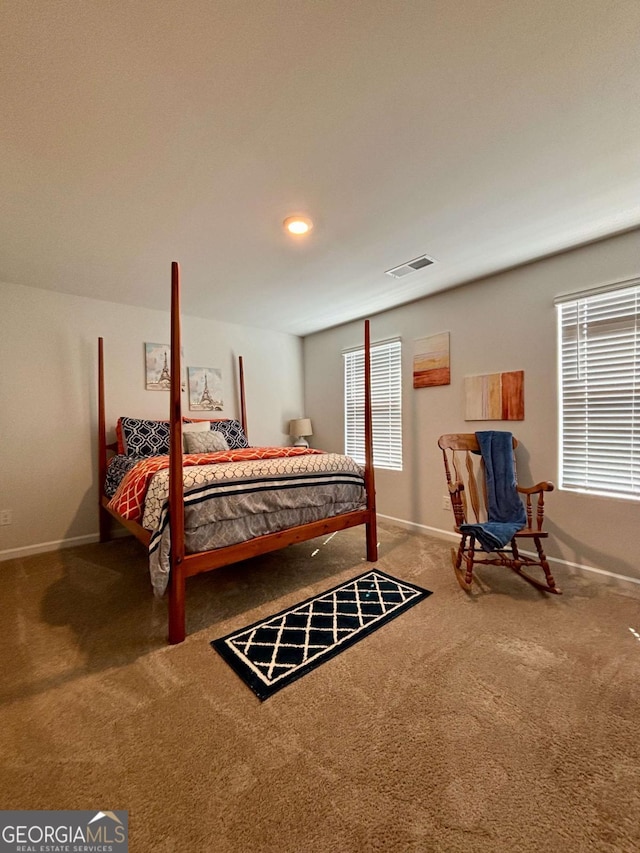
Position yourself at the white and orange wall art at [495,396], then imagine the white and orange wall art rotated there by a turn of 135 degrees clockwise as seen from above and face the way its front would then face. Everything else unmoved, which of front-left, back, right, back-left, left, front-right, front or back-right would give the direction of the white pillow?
left

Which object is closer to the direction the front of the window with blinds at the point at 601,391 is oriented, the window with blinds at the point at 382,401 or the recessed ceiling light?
the recessed ceiling light

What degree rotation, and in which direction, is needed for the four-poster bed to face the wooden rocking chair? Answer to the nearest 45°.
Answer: approximately 45° to its left

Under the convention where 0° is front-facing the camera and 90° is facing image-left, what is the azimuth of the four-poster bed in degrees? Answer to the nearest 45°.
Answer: approximately 315°

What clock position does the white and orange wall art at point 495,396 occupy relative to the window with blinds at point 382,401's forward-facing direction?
The white and orange wall art is roughly at 9 o'clock from the window with blinds.

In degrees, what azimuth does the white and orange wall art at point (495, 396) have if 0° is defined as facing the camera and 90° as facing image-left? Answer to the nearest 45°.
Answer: approximately 45°

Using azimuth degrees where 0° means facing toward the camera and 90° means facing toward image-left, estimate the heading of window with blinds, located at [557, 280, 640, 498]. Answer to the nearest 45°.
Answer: approximately 45°

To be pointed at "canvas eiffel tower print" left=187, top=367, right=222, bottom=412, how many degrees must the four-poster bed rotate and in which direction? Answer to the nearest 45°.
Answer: approximately 135° to its left

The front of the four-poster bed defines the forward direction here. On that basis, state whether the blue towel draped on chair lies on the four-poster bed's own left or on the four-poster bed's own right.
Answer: on the four-poster bed's own left

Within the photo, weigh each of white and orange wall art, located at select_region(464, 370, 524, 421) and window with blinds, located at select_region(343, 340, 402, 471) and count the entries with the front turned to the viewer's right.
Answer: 0

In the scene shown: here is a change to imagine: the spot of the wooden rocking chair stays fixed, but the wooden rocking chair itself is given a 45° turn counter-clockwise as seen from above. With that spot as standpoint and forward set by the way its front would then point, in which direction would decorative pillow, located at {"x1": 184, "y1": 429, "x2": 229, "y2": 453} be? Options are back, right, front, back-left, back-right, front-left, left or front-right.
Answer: back

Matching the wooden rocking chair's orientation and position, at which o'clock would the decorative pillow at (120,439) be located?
The decorative pillow is roughly at 4 o'clock from the wooden rocking chair.
